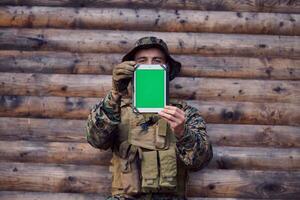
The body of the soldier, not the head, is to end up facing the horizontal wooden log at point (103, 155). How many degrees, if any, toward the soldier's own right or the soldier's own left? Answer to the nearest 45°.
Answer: approximately 135° to the soldier's own right

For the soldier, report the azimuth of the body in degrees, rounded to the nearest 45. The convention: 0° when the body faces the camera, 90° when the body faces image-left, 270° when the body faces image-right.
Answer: approximately 0°

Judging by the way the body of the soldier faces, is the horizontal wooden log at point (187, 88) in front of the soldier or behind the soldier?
behind
